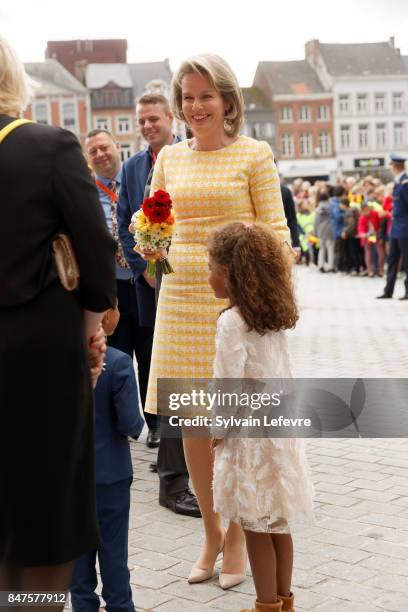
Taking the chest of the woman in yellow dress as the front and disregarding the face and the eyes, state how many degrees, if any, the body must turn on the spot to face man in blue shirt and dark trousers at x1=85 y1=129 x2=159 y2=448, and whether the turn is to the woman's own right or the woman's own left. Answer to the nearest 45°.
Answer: approximately 135° to the woman's own right

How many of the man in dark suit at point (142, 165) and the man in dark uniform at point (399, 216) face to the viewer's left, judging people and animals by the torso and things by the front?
1

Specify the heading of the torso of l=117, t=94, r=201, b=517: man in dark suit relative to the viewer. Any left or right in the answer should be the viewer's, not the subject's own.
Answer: facing the viewer and to the right of the viewer

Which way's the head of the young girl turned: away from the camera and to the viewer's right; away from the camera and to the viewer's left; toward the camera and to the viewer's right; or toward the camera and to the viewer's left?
away from the camera and to the viewer's left

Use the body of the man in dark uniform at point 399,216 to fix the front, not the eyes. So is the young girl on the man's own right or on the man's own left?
on the man's own left

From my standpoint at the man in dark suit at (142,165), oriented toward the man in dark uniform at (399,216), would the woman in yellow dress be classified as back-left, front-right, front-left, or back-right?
back-right

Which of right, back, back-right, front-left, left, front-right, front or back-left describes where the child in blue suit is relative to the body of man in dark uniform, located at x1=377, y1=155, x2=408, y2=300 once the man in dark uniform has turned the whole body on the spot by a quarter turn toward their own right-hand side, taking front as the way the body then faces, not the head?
back

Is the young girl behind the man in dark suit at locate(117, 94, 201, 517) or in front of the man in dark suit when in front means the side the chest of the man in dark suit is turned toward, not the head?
in front

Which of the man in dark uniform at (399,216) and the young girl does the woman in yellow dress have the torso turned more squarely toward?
the young girl

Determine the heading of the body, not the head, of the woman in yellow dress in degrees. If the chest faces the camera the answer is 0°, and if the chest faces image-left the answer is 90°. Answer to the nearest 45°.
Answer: approximately 45°

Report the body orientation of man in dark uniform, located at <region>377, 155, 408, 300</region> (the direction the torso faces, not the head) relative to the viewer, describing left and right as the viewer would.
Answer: facing to the left of the viewer

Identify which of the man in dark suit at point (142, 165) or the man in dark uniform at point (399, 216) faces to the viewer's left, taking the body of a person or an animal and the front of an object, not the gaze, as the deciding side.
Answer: the man in dark uniform at point (399, 216)

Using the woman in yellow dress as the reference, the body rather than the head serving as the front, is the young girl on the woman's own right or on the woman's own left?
on the woman's own left
